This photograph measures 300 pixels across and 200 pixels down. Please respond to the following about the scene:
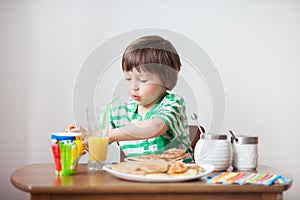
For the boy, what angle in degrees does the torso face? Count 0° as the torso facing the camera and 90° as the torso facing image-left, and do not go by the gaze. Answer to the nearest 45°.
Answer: approximately 45°
